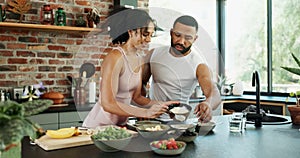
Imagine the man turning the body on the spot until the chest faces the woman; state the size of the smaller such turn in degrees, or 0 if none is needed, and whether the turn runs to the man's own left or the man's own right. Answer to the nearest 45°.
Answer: approximately 45° to the man's own right

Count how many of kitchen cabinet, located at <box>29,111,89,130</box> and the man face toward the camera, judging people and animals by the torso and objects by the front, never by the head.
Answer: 2

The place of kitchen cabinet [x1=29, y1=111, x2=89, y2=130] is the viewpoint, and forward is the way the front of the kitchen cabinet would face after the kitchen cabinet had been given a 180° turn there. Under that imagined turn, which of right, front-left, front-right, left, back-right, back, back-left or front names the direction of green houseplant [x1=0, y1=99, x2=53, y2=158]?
back

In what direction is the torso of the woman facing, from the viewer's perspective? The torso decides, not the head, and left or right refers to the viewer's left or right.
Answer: facing the viewer and to the right of the viewer

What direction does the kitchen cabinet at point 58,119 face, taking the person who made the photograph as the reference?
facing the viewer

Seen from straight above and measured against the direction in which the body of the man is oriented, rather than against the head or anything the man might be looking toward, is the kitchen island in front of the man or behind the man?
in front

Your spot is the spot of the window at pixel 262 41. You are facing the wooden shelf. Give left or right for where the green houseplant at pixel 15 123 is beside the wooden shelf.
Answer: left

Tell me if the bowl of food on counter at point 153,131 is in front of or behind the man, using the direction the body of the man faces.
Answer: in front

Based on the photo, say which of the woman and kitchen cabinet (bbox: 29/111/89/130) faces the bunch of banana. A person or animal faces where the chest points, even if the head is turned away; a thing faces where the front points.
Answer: the kitchen cabinet

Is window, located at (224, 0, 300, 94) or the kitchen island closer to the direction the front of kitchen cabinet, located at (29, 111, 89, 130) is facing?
the kitchen island

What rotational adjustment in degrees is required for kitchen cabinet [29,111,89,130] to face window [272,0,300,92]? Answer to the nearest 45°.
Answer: approximately 90° to its left

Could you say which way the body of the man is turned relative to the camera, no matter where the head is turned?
toward the camera
